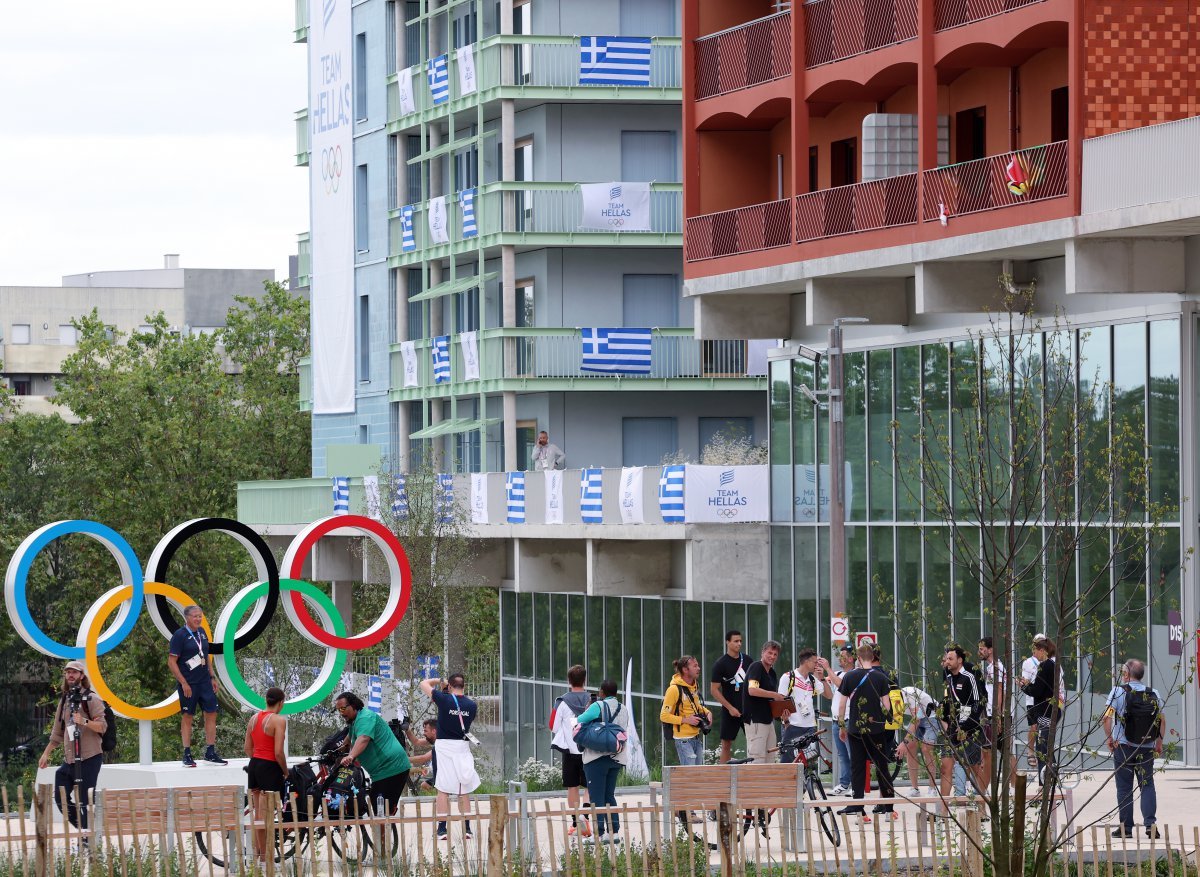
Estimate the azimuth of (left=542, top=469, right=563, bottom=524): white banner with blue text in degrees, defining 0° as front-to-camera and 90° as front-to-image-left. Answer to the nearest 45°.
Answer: approximately 0°

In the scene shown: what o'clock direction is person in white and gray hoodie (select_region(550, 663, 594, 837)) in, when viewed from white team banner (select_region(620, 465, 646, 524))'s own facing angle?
The person in white and gray hoodie is roughly at 12 o'clock from the white team banner.

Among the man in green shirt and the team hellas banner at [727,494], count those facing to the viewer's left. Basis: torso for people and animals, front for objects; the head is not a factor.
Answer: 1

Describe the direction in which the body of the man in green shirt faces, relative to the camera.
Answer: to the viewer's left

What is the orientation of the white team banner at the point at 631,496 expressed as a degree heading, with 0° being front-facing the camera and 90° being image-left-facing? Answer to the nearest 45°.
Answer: approximately 0°

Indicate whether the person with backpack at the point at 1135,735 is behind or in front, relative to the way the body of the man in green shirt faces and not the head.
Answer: behind

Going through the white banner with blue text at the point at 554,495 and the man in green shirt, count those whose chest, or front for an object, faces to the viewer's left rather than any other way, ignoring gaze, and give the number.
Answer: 1

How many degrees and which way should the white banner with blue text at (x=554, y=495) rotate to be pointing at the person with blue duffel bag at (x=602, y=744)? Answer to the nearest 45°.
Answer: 0° — it already faces them
